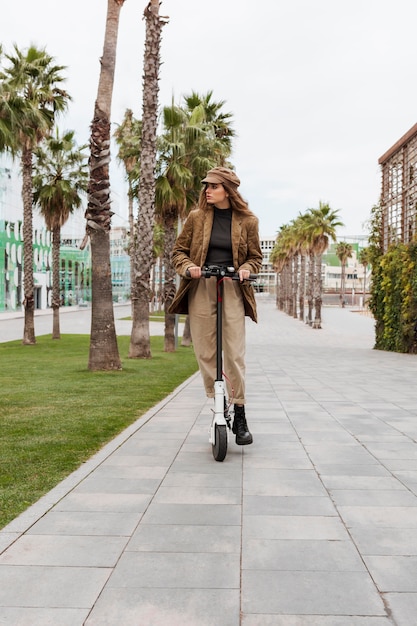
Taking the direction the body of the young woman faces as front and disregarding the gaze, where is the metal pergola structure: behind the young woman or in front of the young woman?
behind

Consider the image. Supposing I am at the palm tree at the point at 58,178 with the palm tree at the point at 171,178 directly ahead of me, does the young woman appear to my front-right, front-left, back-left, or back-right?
front-right

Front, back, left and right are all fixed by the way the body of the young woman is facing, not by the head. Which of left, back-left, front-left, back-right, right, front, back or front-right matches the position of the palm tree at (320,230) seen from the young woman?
back

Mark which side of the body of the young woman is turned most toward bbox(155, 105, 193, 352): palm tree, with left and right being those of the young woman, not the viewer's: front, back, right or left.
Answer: back

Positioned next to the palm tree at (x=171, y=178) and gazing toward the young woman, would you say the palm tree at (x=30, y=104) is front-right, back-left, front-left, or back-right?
back-right

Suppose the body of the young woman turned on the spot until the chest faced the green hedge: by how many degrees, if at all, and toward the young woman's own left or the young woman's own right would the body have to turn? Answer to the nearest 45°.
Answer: approximately 180°

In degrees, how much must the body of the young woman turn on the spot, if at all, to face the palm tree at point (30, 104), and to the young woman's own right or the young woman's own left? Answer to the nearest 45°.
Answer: approximately 180°

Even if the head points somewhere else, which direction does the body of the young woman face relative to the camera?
toward the camera

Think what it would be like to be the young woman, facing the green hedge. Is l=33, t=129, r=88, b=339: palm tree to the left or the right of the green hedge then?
left
